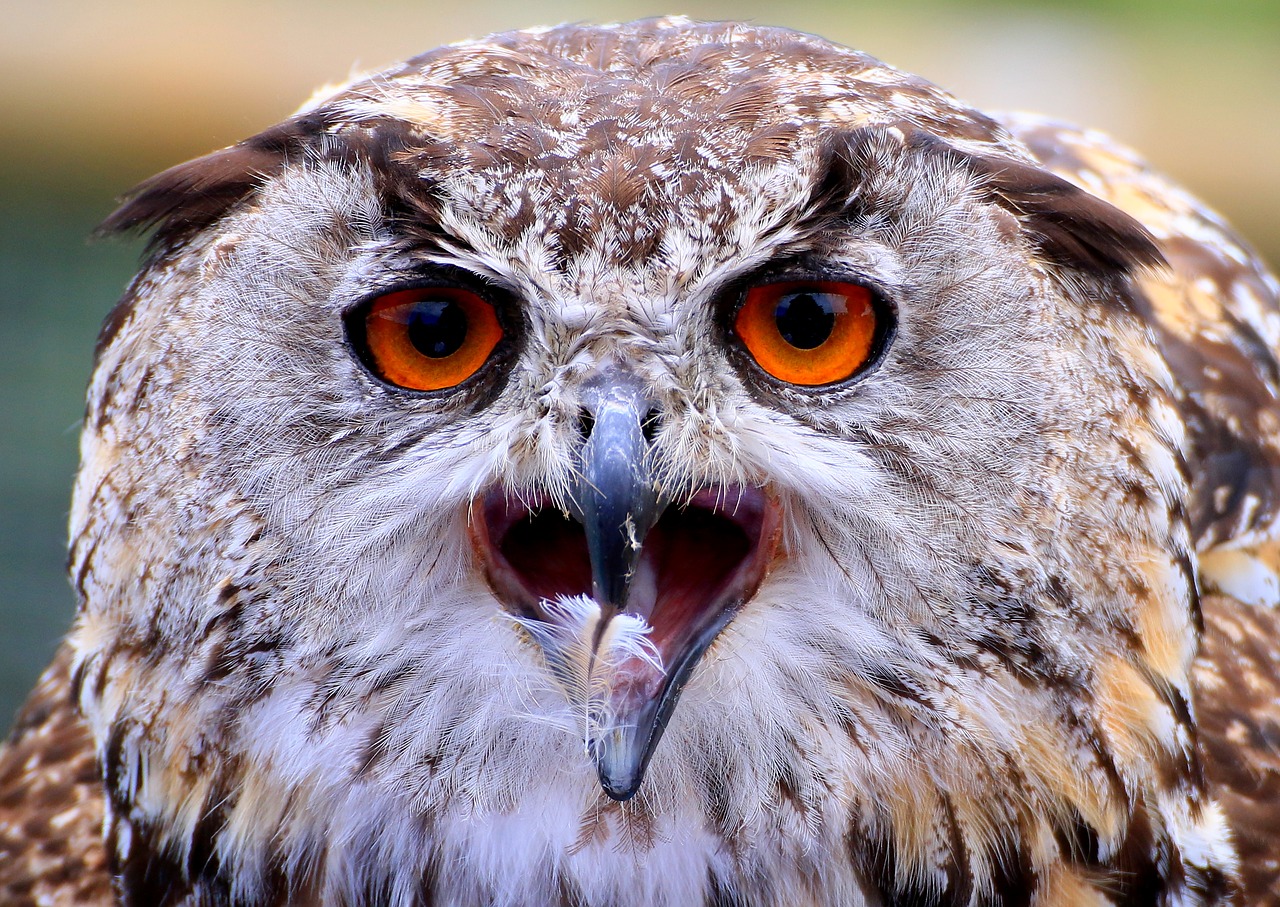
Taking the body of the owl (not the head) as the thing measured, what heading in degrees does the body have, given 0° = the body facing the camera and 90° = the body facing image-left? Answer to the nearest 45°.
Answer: approximately 0°
